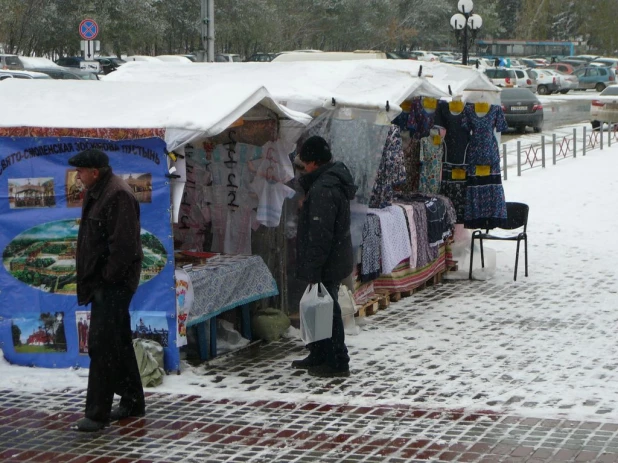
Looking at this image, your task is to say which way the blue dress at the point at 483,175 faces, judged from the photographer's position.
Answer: facing the viewer

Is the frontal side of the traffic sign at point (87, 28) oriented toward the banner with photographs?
yes

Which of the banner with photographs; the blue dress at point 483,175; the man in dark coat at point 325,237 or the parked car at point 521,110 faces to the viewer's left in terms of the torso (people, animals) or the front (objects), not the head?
the man in dark coat

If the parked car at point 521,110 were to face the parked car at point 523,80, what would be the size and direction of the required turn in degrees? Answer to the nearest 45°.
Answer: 0° — it already faces it

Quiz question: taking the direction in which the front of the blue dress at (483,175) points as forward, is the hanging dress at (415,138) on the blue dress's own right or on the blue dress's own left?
on the blue dress's own right

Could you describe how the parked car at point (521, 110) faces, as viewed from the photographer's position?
facing away from the viewer

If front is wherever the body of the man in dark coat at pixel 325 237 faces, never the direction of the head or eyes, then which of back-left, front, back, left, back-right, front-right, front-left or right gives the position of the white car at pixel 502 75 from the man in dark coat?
right

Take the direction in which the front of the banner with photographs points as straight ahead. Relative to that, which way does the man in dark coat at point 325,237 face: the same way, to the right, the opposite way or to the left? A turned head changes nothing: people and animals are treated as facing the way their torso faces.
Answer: to the right

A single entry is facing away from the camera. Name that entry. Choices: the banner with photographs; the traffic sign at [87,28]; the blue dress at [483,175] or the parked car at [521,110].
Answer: the parked car

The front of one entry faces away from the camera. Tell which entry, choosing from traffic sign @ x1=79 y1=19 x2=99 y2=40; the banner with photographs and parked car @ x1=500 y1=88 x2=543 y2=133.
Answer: the parked car

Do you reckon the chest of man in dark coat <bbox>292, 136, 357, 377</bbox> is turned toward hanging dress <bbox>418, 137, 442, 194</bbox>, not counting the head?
no

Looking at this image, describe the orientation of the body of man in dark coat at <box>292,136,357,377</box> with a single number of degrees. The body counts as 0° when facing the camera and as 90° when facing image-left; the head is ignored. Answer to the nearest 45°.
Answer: approximately 90°

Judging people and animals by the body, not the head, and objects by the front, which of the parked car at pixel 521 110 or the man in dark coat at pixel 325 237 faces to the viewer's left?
the man in dark coat

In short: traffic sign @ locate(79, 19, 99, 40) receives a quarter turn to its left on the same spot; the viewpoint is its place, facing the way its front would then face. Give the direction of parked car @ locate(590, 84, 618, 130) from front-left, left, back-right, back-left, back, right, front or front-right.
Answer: front

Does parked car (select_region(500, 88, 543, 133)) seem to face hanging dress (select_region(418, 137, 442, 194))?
no

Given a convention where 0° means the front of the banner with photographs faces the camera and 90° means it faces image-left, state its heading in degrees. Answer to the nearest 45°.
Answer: approximately 0°

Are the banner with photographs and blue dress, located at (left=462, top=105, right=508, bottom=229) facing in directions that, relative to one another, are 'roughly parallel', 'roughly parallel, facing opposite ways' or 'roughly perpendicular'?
roughly parallel

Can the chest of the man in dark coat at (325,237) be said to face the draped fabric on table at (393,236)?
no
